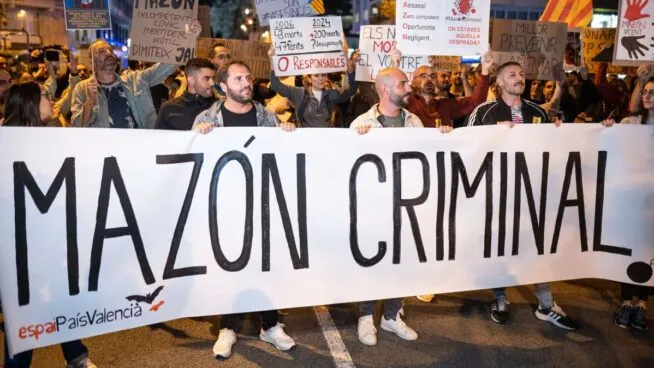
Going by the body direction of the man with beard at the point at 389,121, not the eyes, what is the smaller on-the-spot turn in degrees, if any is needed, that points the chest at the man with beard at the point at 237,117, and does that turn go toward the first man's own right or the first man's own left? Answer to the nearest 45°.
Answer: approximately 90° to the first man's own right

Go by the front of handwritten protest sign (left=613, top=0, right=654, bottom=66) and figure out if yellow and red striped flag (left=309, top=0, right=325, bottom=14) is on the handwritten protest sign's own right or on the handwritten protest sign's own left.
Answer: on the handwritten protest sign's own right

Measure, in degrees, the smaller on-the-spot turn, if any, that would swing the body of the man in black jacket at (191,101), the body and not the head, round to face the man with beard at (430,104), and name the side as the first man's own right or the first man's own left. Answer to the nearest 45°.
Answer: approximately 45° to the first man's own left

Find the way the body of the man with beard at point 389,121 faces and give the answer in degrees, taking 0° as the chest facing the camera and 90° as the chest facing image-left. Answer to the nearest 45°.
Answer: approximately 0°

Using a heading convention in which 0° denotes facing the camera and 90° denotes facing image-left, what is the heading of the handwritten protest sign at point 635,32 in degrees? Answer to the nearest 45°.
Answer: approximately 0°

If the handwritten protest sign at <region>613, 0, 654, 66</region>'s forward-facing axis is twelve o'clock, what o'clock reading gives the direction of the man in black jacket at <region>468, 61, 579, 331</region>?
The man in black jacket is roughly at 1 o'clock from the handwritten protest sign.

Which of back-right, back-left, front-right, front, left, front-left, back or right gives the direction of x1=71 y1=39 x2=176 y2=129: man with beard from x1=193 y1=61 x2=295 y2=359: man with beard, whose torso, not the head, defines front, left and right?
back-right

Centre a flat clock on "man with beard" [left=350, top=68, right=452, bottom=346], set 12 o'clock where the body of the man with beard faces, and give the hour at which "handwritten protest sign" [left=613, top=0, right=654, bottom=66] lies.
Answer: The handwritten protest sign is roughly at 8 o'clock from the man with beard.
